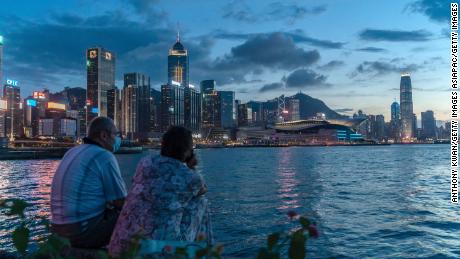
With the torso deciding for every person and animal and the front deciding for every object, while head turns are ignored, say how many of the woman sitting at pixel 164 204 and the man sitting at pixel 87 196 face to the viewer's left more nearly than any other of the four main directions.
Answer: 0

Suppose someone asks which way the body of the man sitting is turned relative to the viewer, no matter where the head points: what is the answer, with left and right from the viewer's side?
facing away from the viewer and to the right of the viewer

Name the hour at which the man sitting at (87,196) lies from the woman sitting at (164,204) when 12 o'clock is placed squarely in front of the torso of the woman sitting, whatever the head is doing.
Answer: The man sitting is roughly at 9 o'clock from the woman sitting.

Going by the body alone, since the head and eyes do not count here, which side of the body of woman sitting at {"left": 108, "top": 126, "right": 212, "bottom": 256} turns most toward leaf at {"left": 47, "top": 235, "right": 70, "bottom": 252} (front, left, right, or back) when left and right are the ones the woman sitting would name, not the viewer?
back

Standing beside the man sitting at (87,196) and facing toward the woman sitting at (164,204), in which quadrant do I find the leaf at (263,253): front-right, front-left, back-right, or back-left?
front-right

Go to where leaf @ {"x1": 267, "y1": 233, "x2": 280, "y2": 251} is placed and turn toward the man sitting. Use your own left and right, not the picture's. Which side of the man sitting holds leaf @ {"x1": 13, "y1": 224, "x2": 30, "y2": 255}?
left

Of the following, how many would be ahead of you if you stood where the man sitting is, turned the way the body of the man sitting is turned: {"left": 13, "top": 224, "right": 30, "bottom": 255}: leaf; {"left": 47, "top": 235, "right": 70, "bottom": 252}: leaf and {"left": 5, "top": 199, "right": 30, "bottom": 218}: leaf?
0

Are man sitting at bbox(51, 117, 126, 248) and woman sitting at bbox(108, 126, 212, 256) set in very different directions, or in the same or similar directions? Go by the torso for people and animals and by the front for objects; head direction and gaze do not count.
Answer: same or similar directions

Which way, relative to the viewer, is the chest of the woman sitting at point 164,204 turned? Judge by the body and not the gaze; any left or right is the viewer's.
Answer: facing away from the viewer and to the right of the viewer

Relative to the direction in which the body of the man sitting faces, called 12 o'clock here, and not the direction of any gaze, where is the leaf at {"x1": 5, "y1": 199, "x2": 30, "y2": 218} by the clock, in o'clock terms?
The leaf is roughly at 5 o'clock from the man sitting.

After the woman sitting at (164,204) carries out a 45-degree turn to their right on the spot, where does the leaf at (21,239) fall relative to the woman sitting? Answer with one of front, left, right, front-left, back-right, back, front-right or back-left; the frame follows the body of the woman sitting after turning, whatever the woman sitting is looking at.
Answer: back-right

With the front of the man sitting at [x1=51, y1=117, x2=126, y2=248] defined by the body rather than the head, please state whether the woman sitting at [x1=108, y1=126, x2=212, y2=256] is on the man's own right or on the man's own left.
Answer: on the man's own right
